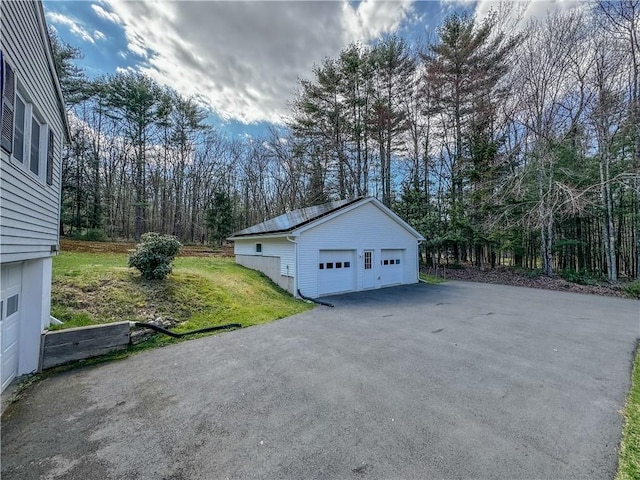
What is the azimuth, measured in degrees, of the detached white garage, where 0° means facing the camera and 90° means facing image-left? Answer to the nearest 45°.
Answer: approximately 315°

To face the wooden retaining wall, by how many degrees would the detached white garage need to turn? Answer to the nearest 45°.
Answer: approximately 90° to its right

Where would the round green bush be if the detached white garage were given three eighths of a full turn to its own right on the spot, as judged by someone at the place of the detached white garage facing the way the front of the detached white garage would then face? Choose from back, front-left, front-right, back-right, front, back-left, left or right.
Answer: front-left
